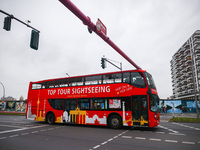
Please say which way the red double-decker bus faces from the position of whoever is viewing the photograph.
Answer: facing the viewer and to the right of the viewer

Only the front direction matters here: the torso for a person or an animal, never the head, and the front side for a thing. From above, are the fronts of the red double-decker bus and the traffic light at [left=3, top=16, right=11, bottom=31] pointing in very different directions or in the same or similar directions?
very different directions

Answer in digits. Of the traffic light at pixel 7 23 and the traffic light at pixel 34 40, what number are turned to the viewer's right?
0

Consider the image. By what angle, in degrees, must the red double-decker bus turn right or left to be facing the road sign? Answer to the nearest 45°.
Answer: approximately 45° to its right

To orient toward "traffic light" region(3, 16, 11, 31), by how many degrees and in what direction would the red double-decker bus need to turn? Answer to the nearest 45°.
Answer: approximately 90° to its right
